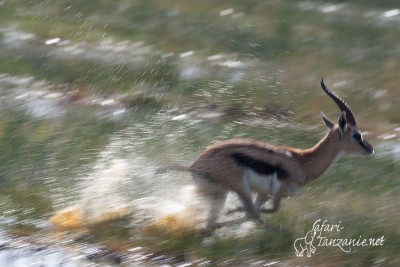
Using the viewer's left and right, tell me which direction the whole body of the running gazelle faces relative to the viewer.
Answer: facing to the right of the viewer
